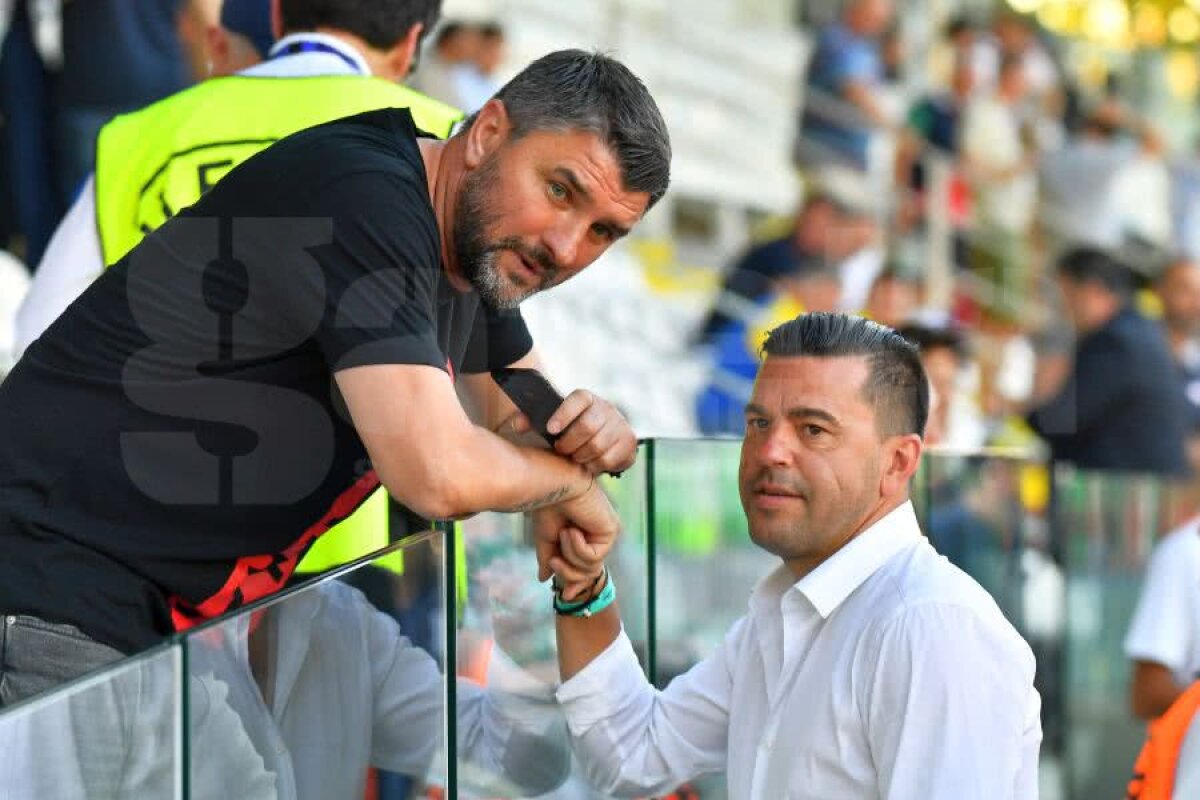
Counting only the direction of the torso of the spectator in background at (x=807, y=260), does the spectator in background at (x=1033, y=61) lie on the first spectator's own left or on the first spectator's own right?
on the first spectator's own left

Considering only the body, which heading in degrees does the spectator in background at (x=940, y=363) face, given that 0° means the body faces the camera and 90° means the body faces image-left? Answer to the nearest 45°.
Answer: approximately 45°

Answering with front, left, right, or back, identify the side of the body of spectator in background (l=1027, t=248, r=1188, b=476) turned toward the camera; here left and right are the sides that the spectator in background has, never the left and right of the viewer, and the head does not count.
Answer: left

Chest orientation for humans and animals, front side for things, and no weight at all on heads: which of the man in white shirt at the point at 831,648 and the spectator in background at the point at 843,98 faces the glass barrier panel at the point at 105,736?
the man in white shirt

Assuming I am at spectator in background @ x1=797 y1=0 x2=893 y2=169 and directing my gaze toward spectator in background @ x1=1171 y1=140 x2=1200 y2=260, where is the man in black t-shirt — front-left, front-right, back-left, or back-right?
back-right

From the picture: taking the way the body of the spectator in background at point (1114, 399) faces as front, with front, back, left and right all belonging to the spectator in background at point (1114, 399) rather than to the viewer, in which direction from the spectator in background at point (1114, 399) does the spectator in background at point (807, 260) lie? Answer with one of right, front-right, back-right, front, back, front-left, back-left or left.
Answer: front-right
